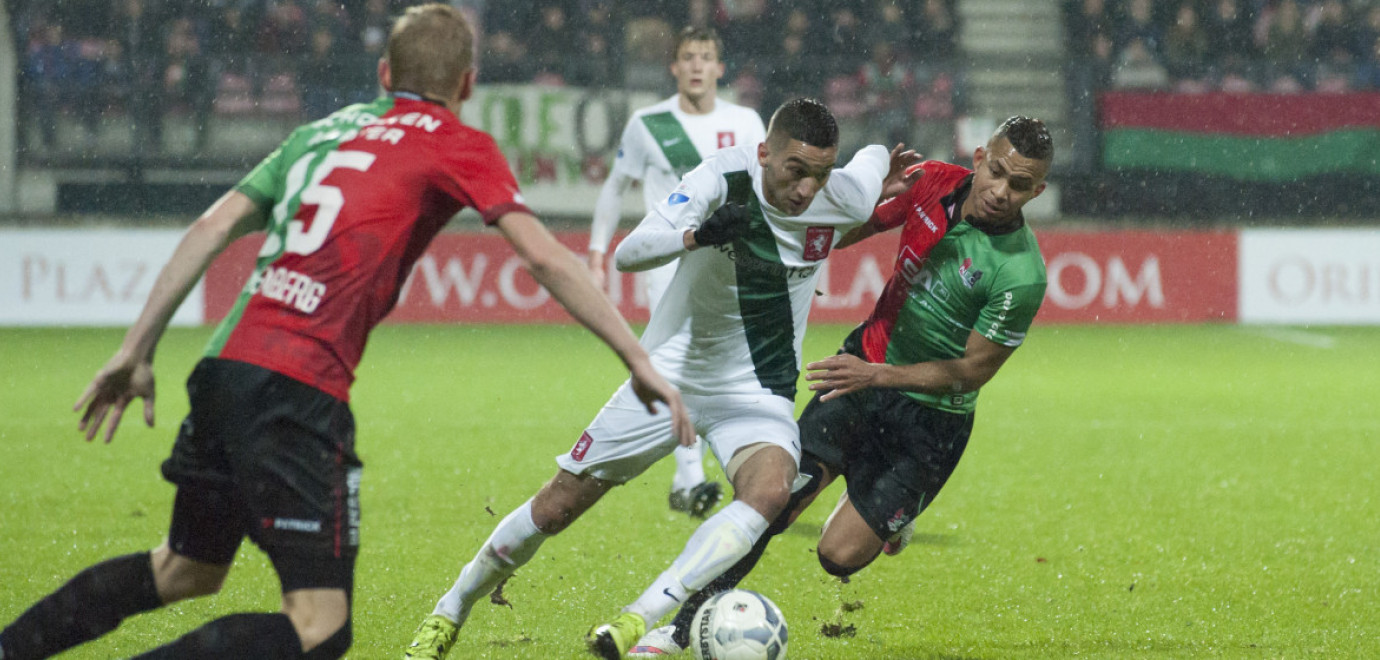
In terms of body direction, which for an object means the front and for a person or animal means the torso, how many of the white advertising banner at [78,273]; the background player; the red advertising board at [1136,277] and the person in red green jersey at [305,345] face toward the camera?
3

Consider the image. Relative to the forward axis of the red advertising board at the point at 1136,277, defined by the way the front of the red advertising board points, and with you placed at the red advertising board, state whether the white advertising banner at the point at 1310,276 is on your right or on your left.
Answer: on your left

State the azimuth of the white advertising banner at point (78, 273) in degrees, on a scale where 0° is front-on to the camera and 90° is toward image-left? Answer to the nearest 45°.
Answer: approximately 0°

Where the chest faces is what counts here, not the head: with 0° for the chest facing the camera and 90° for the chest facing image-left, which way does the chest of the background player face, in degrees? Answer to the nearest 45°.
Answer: approximately 0°

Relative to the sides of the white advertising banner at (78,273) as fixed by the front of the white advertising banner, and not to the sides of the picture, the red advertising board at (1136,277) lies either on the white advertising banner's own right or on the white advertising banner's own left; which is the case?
on the white advertising banner's own left

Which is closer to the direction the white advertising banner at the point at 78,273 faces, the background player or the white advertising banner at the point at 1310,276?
the background player

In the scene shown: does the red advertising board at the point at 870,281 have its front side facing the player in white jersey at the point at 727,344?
yes

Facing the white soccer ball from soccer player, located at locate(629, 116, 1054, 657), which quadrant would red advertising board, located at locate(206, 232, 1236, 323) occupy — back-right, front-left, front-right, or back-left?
back-right

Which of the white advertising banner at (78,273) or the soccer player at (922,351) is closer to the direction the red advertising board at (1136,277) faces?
the soccer player

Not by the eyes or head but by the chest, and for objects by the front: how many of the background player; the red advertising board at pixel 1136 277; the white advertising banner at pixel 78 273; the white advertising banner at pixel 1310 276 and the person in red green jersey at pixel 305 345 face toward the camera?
4
